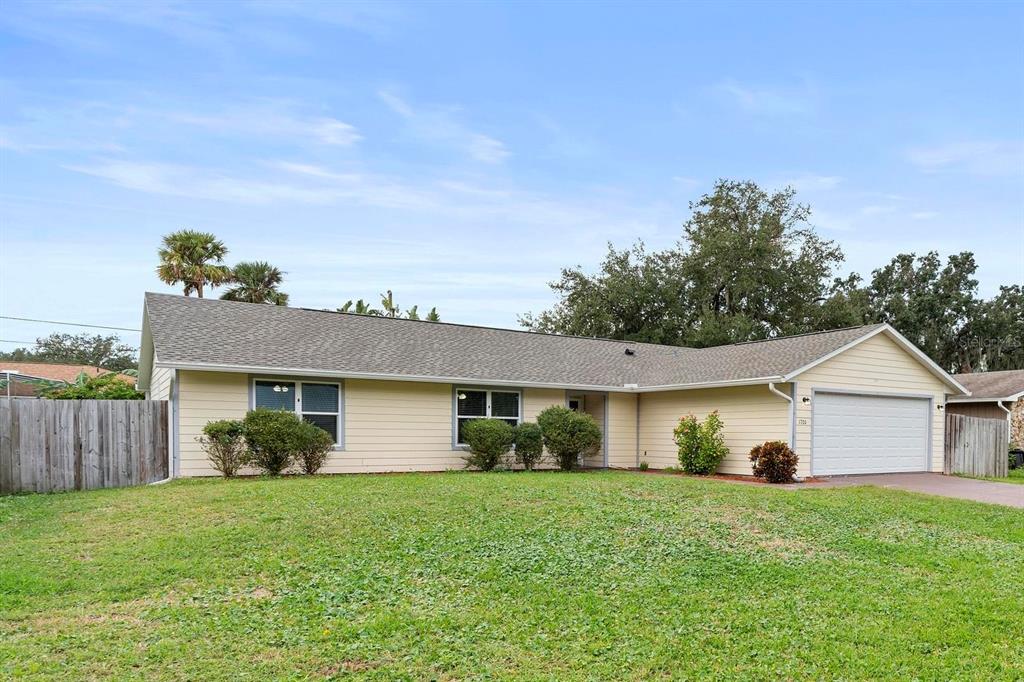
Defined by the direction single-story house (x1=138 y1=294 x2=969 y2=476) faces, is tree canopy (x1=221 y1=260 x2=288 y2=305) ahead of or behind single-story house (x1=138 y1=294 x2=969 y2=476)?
behind

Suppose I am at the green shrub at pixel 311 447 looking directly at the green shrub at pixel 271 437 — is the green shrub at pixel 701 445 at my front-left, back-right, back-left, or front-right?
back-left

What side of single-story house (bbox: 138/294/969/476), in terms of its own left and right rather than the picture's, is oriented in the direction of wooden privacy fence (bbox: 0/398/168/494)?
right

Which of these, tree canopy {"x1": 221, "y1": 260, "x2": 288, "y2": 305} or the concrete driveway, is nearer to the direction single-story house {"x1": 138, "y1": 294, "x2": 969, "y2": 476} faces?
the concrete driveway

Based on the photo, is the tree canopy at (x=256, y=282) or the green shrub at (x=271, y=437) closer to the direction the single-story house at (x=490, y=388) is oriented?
the green shrub
